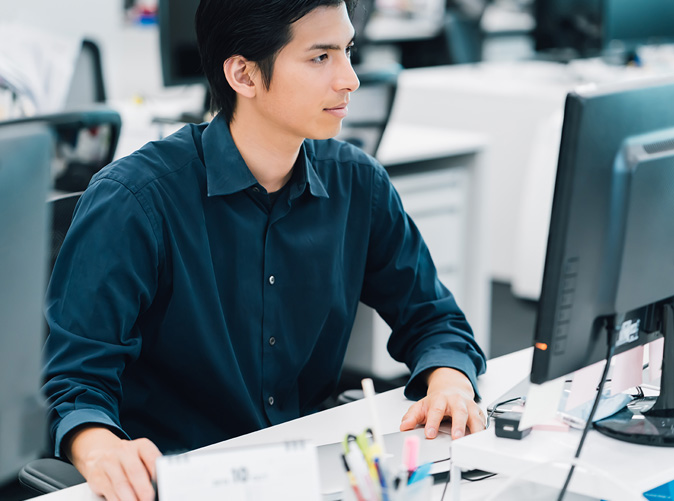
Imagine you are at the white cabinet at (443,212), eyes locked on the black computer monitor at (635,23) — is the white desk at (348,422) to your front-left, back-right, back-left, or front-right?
back-right

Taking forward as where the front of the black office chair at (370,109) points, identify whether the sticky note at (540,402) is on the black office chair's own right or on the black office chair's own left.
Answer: on the black office chair's own right

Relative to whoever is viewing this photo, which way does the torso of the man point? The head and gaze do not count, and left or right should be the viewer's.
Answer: facing the viewer and to the right of the viewer

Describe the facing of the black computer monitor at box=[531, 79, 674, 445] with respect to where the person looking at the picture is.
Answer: facing away from the viewer and to the left of the viewer

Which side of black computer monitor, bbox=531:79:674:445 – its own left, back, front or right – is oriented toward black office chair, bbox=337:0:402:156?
front

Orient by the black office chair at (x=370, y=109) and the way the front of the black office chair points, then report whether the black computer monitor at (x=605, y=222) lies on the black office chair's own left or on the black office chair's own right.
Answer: on the black office chair's own right

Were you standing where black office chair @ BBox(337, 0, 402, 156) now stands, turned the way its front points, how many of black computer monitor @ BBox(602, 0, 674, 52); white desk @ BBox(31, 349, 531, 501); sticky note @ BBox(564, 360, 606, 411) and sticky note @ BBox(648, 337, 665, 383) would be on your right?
3

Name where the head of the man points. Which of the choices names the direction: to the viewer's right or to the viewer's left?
to the viewer's right

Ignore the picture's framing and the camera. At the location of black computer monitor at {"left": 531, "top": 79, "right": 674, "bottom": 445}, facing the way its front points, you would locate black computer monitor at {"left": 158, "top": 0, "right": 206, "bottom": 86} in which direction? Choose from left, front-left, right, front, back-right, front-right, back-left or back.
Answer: front
